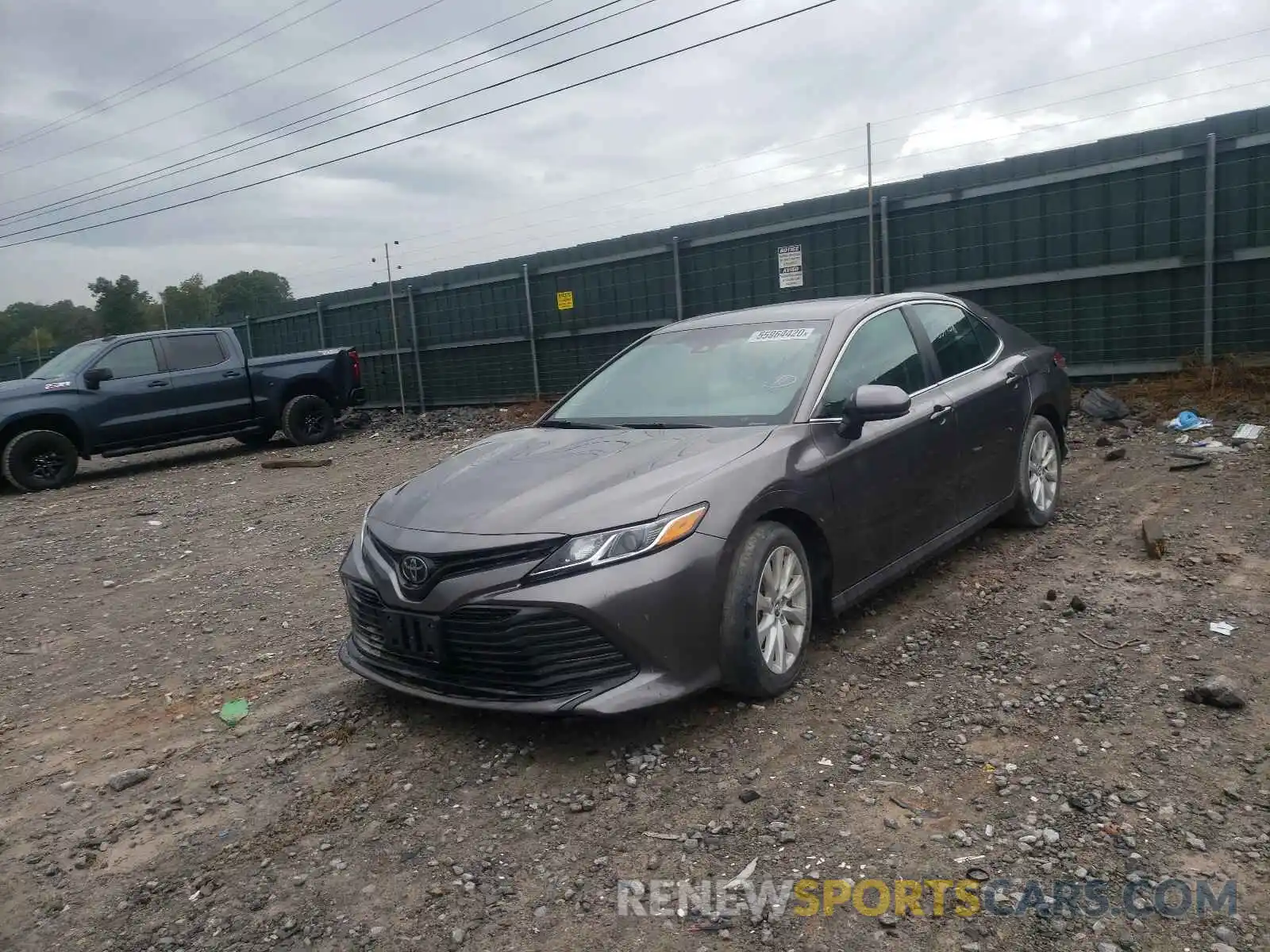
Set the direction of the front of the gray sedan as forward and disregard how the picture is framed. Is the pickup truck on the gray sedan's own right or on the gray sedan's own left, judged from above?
on the gray sedan's own right

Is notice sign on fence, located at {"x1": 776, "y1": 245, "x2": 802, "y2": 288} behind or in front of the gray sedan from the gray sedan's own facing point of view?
behind

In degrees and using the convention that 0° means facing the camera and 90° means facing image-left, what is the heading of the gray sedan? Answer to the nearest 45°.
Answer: approximately 45°

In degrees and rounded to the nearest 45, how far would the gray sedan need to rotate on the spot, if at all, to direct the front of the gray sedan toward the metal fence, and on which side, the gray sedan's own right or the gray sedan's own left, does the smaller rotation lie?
approximately 180°
